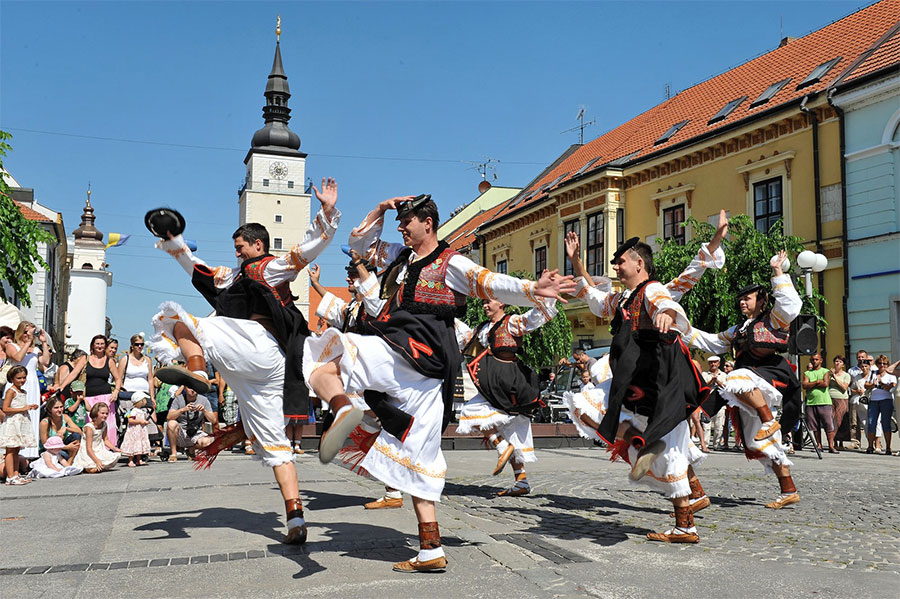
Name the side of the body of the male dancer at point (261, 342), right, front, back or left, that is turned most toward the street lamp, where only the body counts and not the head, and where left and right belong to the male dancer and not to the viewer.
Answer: back

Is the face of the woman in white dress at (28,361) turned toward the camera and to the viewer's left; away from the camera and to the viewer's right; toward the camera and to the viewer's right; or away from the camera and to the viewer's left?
toward the camera and to the viewer's right

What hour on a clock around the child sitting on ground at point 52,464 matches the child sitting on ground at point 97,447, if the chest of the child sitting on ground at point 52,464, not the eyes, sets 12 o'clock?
the child sitting on ground at point 97,447 is roughly at 9 o'clock from the child sitting on ground at point 52,464.

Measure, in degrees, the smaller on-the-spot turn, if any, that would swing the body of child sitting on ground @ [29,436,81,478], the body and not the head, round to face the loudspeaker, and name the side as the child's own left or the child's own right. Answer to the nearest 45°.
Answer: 0° — they already face it

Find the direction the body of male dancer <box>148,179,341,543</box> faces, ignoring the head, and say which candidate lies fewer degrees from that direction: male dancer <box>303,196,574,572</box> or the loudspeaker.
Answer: the male dancer

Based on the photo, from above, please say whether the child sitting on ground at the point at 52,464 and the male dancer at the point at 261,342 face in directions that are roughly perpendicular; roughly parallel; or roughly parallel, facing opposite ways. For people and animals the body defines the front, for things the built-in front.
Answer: roughly perpendicular

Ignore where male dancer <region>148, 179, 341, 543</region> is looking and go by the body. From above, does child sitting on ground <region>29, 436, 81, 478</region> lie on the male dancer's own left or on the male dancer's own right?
on the male dancer's own right

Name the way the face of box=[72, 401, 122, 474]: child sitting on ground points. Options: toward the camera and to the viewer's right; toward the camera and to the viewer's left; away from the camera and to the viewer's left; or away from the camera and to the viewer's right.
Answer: toward the camera and to the viewer's right

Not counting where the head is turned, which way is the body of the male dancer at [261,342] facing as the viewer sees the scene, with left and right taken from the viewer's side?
facing the viewer and to the left of the viewer

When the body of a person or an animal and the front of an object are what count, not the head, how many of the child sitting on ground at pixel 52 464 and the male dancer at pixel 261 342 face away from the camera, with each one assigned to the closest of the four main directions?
0
